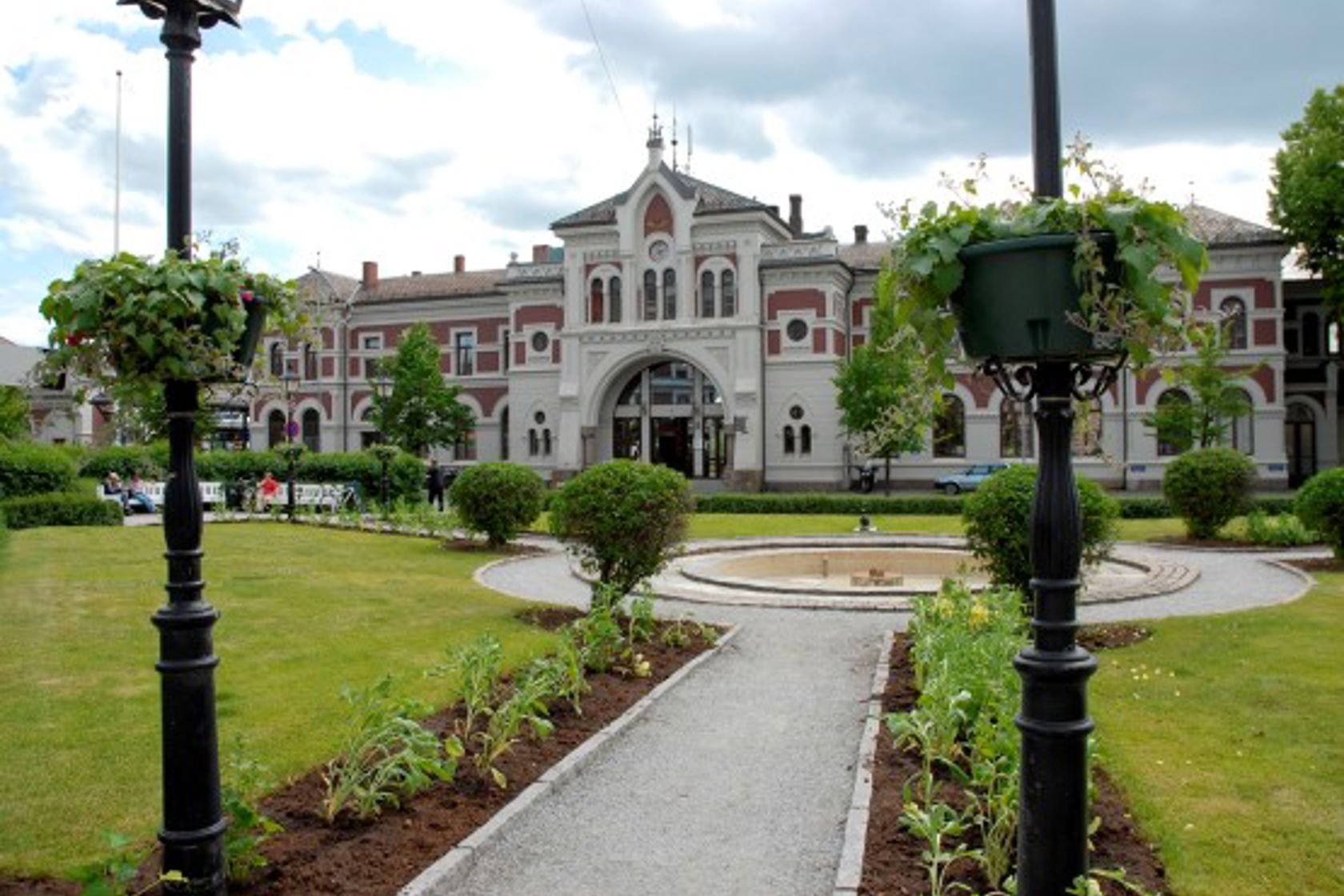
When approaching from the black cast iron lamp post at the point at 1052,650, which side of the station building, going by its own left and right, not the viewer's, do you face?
front

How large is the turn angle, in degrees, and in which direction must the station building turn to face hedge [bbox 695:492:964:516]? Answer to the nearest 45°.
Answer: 0° — it already faces it

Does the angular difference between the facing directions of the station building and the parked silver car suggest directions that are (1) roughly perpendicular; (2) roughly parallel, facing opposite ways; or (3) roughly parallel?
roughly perpendicular

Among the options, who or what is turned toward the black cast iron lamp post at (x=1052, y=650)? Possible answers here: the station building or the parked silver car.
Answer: the station building

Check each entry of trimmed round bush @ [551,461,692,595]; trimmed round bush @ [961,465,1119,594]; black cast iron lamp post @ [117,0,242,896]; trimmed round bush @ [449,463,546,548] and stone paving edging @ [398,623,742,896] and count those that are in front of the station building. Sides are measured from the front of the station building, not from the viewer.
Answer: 5

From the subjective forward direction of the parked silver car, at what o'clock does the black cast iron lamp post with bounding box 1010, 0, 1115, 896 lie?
The black cast iron lamp post is roughly at 9 o'clock from the parked silver car.

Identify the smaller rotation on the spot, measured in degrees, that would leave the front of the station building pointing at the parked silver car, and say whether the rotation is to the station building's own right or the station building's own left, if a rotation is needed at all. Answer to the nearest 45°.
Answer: approximately 90° to the station building's own left

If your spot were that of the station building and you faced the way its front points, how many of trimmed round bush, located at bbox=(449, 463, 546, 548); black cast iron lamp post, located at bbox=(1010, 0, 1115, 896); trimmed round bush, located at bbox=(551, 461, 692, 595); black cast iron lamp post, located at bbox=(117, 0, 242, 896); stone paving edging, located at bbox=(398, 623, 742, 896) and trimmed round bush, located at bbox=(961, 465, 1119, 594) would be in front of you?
6

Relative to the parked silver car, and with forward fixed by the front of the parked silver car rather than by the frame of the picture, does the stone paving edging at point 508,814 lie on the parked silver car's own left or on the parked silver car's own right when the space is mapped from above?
on the parked silver car's own left

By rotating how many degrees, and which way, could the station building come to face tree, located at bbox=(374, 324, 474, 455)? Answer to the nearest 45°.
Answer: approximately 90° to its right

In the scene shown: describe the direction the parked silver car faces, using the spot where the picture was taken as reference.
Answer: facing to the left of the viewer

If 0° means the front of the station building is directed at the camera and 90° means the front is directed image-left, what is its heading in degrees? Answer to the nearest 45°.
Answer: approximately 0°

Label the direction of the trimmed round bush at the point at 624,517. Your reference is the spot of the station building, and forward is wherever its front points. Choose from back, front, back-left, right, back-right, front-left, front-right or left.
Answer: front
